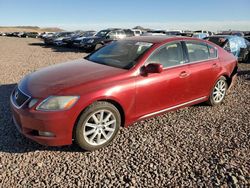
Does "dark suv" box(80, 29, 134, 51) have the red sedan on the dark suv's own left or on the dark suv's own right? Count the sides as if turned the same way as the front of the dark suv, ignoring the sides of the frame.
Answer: on the dark suv's own left

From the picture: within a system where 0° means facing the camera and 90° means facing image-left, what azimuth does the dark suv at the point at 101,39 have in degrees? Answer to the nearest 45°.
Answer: approximately 45°

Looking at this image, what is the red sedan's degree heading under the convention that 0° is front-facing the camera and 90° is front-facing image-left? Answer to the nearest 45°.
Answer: approximately 45°

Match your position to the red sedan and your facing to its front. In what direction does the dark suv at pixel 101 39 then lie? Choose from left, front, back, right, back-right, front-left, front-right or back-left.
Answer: back-right
